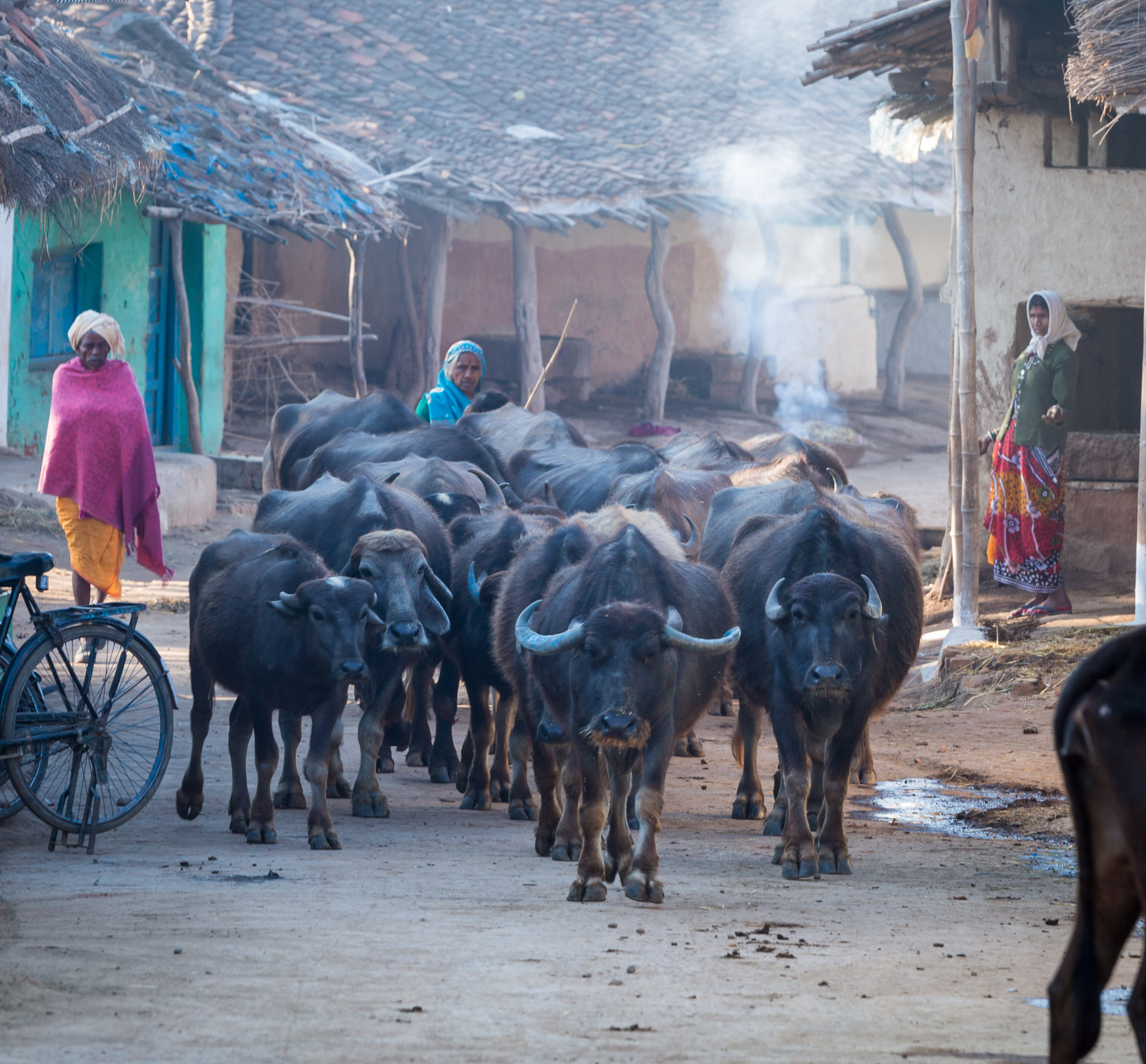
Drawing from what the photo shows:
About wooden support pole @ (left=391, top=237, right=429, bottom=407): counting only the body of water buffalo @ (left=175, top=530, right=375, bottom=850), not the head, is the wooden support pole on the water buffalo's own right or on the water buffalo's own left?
on the water buffalo's own left

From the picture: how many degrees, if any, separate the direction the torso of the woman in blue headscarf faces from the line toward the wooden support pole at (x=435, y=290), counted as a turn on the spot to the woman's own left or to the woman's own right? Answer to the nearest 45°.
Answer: approximately 135° to the woman's own left

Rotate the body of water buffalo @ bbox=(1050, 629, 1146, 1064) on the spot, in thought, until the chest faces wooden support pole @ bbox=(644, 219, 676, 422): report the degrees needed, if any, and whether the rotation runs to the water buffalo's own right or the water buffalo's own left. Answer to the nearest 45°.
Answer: approximately 90° to the water buffalo's own left

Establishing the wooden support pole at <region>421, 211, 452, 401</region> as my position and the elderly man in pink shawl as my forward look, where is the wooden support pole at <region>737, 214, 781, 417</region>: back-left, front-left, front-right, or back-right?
back-left

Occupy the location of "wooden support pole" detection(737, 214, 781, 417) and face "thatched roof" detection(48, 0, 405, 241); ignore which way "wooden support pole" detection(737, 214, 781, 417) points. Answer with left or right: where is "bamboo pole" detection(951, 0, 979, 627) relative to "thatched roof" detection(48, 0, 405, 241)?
left

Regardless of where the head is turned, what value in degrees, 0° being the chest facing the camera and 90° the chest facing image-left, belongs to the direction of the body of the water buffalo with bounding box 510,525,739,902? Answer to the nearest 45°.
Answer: approximately 0°
